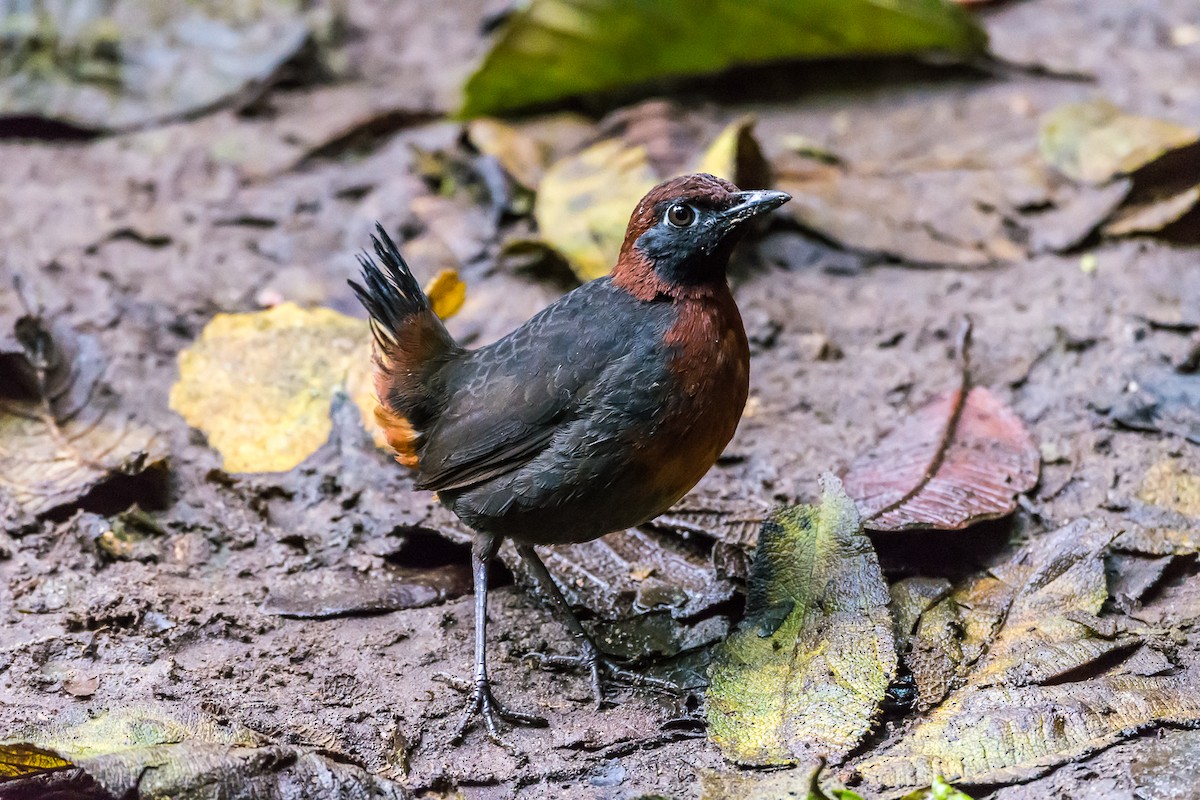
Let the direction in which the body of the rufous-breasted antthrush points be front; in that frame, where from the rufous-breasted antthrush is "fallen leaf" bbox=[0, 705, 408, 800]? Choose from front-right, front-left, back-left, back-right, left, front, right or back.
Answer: back-right

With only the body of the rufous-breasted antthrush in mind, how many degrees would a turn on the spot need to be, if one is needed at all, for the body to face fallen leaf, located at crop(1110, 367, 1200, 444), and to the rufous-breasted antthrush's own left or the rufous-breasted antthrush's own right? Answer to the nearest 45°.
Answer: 0° — it already faces it

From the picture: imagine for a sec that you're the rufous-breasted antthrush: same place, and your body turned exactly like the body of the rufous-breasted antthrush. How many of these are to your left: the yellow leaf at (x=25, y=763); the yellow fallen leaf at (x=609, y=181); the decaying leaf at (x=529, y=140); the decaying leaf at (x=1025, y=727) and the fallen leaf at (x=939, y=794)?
2

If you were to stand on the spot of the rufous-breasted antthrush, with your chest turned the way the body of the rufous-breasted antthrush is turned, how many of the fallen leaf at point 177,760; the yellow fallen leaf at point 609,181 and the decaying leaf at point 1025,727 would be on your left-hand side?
1

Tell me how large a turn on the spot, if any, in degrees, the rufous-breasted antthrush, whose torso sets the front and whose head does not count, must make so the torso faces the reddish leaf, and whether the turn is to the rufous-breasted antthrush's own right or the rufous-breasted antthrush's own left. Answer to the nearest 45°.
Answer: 0° — it already faces it

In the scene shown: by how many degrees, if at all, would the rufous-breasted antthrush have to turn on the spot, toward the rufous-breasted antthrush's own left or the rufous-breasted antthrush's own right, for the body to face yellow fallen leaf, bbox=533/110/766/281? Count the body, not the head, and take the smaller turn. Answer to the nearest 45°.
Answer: approximately 90° to the rufous-breasted antthrush's own left

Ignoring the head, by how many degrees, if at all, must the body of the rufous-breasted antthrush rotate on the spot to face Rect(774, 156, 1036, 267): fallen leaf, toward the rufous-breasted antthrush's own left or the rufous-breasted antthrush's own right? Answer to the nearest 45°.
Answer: approximately 45° to the rufous-breasted antthrush's own left

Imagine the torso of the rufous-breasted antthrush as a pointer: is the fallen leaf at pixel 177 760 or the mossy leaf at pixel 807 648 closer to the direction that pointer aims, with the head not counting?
the mossy leaf

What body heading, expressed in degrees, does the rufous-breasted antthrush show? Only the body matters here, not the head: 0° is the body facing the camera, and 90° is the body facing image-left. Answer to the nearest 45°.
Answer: approximately 270°

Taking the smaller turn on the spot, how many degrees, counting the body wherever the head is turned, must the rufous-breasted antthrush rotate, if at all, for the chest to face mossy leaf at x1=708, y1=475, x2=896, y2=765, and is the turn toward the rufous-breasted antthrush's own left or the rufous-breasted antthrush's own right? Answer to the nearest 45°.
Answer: approximately 45° to the rufous-breasted antthrush's own right

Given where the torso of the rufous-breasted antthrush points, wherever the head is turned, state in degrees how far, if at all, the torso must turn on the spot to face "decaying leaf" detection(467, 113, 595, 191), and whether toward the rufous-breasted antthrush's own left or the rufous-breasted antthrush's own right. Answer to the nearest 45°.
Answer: approximately 90° to the rufous-breasted antthrush's own left

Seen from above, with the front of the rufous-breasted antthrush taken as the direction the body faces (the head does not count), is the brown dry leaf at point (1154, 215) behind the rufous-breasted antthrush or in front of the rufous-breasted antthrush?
in front

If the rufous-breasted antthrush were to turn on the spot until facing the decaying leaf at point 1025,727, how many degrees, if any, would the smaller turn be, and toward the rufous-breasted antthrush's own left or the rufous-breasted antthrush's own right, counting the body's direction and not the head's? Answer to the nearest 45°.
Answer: approximately 45° to the rufous-breasted antthrush's own right

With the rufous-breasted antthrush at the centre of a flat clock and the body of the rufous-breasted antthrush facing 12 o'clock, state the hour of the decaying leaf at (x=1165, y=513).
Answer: The decaying leaf is roughly at 12 o'clock from the rufous-breasted antthrush.
